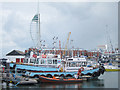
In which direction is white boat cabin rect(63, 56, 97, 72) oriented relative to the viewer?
to the viewer's right
